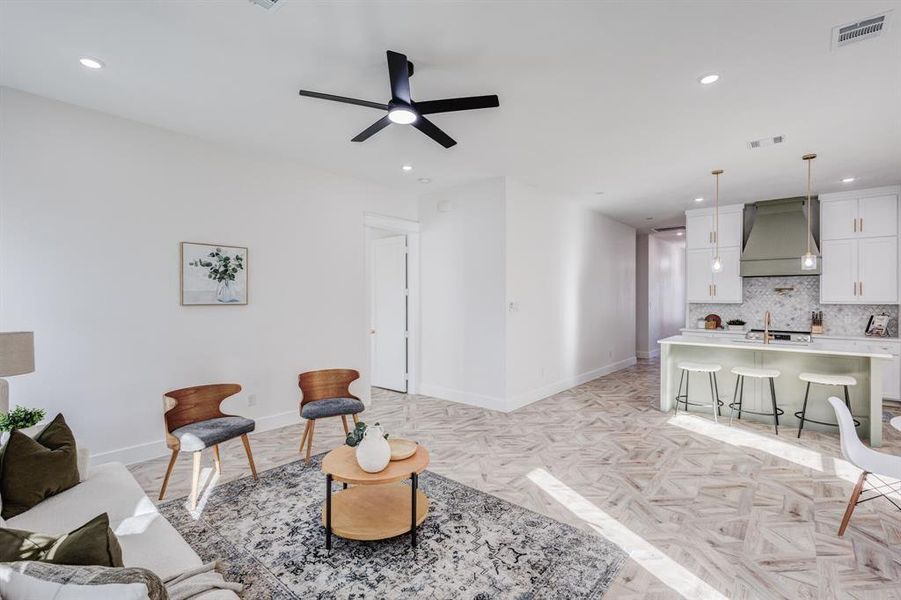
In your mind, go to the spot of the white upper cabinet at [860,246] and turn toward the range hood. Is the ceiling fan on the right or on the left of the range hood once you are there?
left

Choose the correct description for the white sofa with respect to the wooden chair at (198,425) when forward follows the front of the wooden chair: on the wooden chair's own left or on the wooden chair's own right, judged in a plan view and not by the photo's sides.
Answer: on the wooden chair's own right

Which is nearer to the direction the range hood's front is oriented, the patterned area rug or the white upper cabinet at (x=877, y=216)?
the patterned area rug

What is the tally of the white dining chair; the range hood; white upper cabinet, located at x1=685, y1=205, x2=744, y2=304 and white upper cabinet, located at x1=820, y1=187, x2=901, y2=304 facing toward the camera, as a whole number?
3

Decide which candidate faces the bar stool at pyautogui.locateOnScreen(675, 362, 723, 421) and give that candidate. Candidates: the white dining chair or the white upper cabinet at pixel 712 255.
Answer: the white upper cabinet

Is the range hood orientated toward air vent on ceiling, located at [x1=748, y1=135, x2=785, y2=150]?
yes
